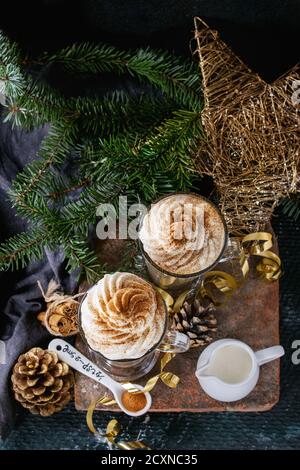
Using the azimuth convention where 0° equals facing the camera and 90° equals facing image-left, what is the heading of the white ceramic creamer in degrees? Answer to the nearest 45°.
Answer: approximately 90°
